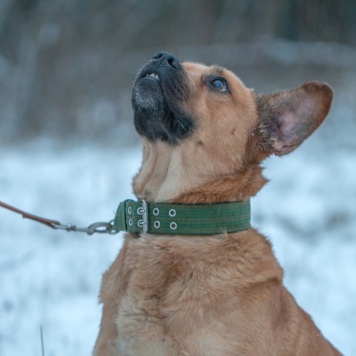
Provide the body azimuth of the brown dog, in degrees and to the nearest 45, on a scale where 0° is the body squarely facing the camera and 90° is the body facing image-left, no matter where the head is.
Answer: approximately 45°
